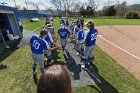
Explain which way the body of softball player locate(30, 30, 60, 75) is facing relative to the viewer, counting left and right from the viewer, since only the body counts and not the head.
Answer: facing away from the viewer and to the right of the viewer

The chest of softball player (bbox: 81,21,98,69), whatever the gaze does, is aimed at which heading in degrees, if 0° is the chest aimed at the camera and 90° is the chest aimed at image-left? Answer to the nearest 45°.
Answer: approximately 135°

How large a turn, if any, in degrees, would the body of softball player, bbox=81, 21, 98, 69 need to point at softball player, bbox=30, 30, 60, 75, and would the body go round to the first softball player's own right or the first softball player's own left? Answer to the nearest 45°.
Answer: approximately 90° to the first softball player's own left

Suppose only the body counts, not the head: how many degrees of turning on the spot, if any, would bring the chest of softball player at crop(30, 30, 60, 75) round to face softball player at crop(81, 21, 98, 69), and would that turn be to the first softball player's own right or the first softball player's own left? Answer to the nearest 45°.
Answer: approximately 45° to the first softball player's own right

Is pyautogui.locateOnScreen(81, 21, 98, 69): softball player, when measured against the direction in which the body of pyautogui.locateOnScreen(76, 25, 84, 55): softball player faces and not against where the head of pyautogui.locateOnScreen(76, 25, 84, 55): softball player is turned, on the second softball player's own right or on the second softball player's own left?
on the second softball player's own left

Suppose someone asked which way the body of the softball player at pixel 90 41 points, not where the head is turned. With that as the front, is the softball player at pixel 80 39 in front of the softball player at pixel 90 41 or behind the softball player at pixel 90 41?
in front

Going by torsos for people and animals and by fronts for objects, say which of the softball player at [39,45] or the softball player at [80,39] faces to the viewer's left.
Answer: the softball player at [80,39]

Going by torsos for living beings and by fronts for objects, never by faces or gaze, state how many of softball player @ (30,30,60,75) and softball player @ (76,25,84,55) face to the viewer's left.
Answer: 1

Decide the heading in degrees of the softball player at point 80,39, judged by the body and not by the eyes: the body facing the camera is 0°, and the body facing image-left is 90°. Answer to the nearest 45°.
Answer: approximately 90°
